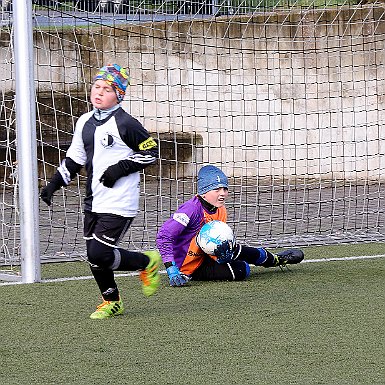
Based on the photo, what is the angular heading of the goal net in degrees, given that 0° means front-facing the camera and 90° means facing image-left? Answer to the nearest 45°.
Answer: approximately 0°

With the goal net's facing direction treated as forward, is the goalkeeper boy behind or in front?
in front

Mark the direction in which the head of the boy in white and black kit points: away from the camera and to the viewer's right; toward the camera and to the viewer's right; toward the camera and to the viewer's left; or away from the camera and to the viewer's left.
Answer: toward the camera and to the viewer's left

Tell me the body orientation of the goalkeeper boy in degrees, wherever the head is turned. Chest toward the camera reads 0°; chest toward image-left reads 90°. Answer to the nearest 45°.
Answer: approximately 315°

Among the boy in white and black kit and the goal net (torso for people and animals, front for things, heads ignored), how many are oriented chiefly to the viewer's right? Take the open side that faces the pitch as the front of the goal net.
0
